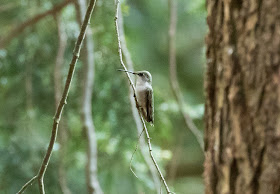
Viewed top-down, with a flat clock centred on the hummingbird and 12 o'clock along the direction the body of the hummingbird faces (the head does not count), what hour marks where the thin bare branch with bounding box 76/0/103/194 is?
The thin bare branch is roughly at 2 o'clock from the hummingbird.

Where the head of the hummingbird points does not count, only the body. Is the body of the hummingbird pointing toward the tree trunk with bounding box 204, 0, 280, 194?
no

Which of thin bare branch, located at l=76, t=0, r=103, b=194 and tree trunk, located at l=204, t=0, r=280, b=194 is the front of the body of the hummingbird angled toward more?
the thin bare branch

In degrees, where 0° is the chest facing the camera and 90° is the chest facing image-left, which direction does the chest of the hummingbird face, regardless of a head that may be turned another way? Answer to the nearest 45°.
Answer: approximately 90°
